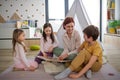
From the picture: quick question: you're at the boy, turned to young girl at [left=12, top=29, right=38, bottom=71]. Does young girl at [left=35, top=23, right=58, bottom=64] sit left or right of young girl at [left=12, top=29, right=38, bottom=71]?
right

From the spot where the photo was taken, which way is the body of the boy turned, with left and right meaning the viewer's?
facing the viewer and to the left of the viewer

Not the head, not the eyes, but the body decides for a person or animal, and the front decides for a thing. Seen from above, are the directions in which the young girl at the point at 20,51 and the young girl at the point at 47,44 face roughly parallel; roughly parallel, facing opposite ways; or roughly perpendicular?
roughly perpendicular

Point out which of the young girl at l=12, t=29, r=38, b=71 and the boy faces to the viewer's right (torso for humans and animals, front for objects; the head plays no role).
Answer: the young girl

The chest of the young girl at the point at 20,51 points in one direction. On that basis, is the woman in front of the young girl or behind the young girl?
in front

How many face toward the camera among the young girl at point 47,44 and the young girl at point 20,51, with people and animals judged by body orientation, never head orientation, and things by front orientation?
1

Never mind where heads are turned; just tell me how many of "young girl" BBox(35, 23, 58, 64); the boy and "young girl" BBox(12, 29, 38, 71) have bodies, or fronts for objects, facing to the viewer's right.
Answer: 1

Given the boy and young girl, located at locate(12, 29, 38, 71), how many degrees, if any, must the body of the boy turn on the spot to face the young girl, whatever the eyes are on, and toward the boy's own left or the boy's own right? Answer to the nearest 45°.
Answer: approximately 45° to the boy's own right

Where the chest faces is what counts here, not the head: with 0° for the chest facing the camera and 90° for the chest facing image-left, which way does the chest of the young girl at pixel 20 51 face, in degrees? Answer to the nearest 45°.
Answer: approximately 270°

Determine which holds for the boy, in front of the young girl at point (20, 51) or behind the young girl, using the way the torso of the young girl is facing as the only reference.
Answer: in front
